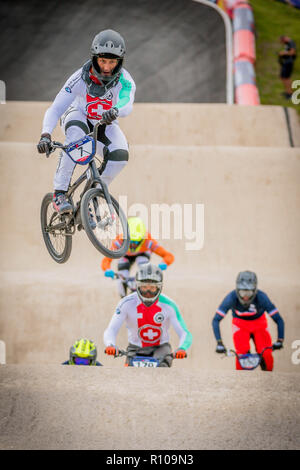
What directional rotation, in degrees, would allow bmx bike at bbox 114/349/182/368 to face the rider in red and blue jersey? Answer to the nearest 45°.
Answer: approximately 135° to its left

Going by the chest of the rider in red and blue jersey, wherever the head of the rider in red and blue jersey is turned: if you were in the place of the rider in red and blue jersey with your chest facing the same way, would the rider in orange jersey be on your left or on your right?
on your right

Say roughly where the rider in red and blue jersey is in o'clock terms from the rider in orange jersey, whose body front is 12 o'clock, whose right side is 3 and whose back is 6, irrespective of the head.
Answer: The rider in red and blue jersey is roughly at 11 o'clock from the rider in orange jersey.

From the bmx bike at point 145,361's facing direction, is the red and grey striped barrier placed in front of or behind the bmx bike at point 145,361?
behind

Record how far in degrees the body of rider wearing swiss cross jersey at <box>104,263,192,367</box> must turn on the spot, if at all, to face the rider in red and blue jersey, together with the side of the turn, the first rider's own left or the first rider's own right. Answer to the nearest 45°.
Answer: approximately 135° to the first rider's own left

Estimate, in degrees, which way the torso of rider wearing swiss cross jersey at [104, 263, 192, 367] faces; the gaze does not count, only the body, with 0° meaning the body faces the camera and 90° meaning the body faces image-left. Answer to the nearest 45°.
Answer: approximately 0°

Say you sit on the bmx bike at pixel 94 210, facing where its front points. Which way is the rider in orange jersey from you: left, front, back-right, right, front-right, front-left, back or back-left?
back-left
